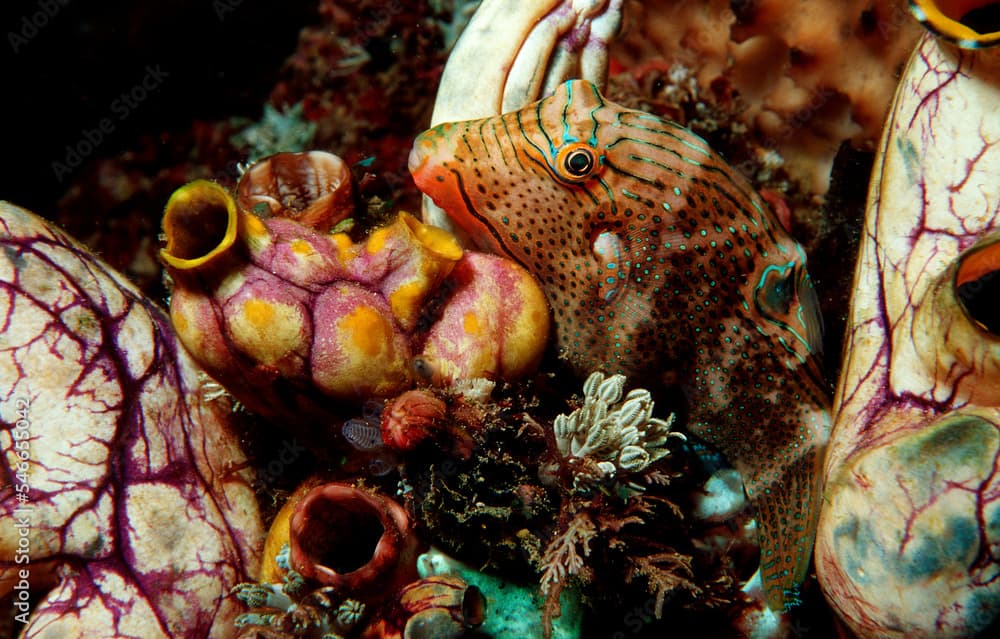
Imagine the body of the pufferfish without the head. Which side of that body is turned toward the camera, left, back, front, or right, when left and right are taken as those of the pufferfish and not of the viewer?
left
